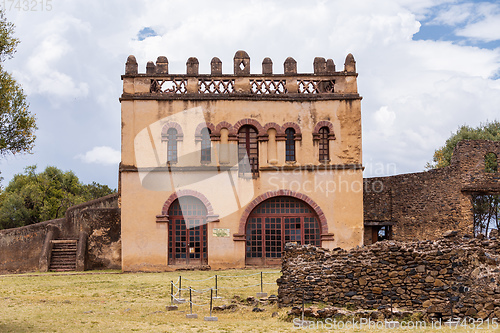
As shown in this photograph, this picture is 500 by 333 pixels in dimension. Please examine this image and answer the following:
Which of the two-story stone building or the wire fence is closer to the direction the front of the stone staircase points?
the wire fence

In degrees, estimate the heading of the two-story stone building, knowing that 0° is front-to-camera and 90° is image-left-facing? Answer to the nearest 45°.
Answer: approximately 0°

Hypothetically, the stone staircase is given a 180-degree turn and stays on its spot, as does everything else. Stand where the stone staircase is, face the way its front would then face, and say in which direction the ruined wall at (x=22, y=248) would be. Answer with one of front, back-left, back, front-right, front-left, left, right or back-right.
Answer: front-left

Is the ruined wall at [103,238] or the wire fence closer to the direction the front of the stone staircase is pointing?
the wire fence

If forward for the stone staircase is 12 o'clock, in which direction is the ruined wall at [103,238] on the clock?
The ruined wall is roughly at 10 o'clock from the stone staircase.

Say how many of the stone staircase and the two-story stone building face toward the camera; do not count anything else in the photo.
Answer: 2

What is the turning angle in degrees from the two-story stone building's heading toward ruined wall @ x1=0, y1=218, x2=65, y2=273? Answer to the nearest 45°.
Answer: approximately 90° to its right

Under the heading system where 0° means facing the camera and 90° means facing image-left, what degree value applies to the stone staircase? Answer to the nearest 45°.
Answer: approximately 0°

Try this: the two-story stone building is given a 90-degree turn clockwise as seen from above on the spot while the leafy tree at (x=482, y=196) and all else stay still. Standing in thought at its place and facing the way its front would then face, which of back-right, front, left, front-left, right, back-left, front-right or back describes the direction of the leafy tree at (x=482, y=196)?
back-right

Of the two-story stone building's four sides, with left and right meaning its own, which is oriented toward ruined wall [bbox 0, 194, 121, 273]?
right

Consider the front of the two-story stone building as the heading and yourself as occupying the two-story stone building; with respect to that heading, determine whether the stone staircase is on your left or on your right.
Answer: on your right
